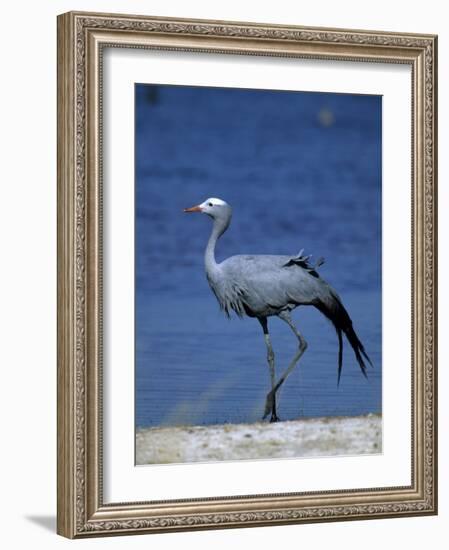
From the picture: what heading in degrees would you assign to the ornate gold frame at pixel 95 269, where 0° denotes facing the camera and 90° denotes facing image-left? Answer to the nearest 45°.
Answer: approximately 315°
